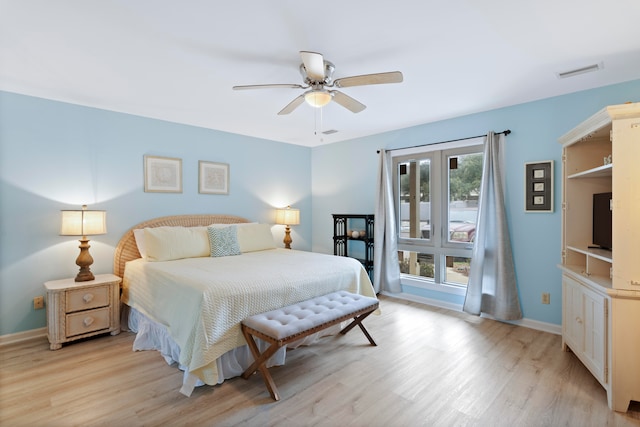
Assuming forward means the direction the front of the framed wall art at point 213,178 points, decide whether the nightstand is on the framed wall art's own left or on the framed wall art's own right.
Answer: on the framed wall art's own right

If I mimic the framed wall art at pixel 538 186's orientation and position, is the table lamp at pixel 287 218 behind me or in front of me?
in front

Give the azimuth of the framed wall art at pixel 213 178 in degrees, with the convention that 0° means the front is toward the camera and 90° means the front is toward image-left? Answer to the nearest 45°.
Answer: approximately 315°

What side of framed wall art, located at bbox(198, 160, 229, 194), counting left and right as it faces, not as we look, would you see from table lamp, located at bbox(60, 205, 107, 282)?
right

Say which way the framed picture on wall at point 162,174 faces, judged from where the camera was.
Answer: facing the viewer and to the right of the viewer

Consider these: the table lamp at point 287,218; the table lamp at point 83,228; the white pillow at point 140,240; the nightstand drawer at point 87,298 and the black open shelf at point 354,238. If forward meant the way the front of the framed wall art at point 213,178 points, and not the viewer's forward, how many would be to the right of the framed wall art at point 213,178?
3

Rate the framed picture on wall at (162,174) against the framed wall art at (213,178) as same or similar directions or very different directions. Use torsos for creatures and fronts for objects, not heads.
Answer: same or similar directions

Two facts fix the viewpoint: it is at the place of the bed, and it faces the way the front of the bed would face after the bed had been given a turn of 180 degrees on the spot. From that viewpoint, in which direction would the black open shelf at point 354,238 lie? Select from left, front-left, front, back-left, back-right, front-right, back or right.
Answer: right

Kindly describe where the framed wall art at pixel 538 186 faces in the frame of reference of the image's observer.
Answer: facing the viewer and to the left of the viewer

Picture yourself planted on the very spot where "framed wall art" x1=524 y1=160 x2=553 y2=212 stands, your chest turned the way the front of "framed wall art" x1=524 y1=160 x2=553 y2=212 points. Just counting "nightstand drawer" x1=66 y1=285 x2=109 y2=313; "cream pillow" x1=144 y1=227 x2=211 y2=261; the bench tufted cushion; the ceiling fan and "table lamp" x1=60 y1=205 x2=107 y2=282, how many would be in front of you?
5

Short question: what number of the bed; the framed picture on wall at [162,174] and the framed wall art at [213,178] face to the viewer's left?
0

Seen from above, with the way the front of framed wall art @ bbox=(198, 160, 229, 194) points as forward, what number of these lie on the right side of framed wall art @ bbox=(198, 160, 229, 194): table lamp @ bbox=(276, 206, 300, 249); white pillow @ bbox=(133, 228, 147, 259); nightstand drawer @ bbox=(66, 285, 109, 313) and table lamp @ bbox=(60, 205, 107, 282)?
3

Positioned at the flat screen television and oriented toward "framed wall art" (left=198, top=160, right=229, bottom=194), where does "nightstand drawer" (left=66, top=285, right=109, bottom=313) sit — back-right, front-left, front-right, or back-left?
front-left

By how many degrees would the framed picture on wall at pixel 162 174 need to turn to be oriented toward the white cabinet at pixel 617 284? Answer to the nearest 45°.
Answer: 0° — it already faces it

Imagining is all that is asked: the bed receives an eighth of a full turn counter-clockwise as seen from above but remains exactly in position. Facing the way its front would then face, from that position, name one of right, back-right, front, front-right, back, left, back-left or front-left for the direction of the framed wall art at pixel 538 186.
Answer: front

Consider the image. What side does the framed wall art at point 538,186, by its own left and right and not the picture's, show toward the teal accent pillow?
right

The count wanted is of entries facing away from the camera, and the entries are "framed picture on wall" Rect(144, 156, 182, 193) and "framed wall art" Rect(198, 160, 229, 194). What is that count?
0

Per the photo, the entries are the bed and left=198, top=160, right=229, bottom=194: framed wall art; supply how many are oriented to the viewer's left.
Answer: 0
